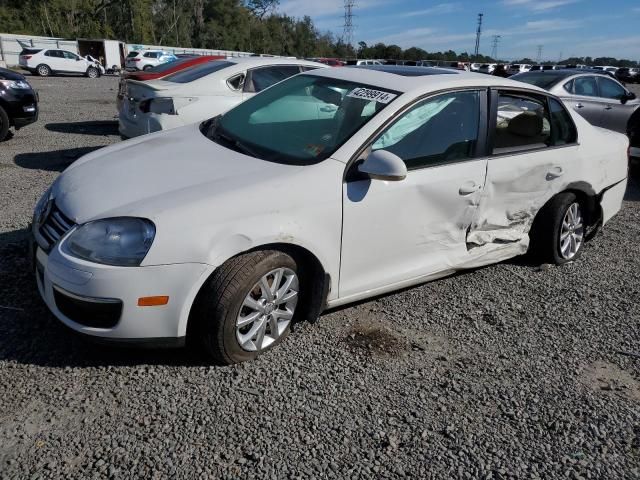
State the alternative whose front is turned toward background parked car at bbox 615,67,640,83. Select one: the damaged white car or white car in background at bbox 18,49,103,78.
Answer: the white car in background

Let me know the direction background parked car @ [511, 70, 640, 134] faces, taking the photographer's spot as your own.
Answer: facing away from the viewer and to the right of the viewer

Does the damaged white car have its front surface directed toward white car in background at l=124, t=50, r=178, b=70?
no

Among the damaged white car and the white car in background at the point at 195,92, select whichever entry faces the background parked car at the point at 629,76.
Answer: the white car in background

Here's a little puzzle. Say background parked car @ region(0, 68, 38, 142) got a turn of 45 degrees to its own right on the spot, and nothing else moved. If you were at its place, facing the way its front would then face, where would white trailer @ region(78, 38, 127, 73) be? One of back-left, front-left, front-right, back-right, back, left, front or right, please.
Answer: back

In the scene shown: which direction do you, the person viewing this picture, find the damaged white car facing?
facing the viewer and to the left of the viewer

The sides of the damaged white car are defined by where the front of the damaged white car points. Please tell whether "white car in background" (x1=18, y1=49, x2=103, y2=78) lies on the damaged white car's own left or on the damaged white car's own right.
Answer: on the damaged white car's own right

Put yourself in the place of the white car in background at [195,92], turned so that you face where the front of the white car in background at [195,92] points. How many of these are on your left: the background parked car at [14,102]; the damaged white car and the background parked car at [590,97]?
1

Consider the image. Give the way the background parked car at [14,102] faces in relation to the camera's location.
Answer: facing the viewer and to the right of the viewer

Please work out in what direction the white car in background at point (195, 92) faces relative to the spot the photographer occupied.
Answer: facing away from the viewer and to the right of the viewer

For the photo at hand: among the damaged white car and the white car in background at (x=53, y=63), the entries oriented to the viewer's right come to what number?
1

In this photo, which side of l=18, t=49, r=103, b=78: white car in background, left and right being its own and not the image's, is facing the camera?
right

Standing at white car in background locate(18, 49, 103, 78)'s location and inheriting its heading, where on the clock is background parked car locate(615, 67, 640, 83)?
The background parked car is roughly at 12 o'clock from the white car in background.

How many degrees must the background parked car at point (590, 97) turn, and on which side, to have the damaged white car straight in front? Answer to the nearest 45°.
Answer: approximately 135° to its right

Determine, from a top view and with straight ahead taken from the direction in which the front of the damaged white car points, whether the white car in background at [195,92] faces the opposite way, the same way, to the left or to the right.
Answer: the opposite way

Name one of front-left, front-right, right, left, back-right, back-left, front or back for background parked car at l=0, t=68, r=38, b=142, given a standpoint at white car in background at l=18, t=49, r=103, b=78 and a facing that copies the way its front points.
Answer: right

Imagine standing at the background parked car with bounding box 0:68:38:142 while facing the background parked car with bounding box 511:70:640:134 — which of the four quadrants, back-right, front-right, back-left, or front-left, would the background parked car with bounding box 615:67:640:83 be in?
front-left

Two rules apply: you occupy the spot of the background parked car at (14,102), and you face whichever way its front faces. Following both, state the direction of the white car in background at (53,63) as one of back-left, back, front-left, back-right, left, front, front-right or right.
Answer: back-left

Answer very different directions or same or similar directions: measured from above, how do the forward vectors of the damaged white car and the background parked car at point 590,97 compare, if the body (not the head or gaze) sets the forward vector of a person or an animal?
very different directions
